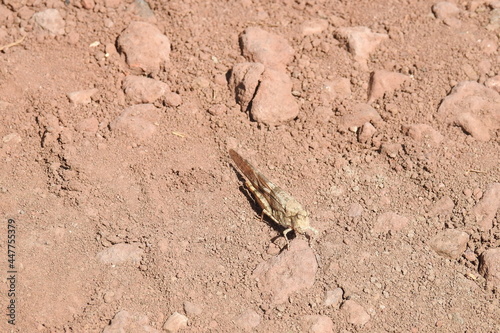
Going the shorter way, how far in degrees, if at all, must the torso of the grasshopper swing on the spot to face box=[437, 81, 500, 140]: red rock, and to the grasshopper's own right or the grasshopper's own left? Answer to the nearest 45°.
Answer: approximately 90° to the grasshopper's own left

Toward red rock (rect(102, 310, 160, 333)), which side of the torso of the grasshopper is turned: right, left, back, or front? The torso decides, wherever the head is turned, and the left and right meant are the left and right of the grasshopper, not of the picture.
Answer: right

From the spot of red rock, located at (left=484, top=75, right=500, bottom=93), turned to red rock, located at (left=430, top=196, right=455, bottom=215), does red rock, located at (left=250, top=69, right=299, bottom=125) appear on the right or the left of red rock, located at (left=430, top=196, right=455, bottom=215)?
right

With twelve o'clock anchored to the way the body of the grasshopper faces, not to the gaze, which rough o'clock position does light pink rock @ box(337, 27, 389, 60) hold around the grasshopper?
The light pink rock is roughly at 8 o'clock from the grasshopper.

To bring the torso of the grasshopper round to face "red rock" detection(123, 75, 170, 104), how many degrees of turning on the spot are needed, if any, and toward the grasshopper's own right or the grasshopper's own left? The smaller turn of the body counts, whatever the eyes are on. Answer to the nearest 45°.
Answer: approximately 180°

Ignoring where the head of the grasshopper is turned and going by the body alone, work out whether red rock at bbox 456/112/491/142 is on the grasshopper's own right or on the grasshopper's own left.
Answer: on the grasshopper's own left

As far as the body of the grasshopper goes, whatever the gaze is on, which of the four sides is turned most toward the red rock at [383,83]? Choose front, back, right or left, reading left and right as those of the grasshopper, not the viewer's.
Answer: left

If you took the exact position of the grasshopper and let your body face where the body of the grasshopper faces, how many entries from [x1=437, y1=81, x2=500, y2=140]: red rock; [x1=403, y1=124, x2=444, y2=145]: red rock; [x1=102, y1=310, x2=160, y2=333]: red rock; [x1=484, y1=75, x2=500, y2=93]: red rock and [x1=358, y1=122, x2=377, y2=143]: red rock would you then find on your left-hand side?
4

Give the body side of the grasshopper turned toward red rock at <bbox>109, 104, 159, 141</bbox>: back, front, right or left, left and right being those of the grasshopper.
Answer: back

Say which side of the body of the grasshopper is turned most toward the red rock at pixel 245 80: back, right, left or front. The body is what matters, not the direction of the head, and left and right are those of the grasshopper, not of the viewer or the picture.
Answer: back

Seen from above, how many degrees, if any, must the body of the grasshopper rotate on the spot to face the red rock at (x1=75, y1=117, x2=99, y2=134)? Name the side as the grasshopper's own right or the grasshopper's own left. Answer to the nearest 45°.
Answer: approximately 135° to the grasshopper's own right

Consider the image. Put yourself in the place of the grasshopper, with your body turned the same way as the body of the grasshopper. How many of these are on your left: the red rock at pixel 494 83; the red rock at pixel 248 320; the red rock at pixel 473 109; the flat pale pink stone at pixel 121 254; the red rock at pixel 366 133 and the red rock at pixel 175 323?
3

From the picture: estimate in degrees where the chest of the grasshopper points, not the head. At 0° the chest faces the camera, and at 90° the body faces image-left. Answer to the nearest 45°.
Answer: approximately 315°

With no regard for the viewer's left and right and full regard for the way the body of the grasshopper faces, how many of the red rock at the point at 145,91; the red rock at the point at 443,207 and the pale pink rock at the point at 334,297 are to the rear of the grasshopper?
1
